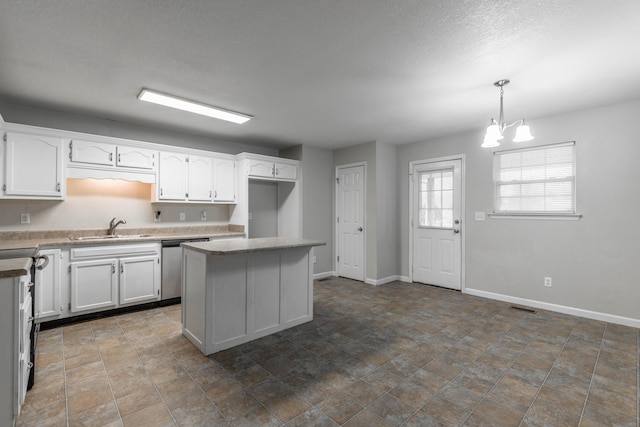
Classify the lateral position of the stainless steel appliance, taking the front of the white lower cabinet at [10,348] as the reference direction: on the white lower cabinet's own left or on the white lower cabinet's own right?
on the white lower cabinet's own left

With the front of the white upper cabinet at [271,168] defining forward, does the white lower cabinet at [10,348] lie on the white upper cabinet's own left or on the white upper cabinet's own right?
on the white upper cabinet's own right

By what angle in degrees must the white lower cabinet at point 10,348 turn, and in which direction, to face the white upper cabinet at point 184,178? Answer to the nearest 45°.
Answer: approximately 45° to its left

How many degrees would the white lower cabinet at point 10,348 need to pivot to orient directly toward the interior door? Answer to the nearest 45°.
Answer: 0° — it already faces it

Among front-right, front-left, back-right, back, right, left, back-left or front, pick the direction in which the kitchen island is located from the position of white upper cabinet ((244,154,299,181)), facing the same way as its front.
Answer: front-right

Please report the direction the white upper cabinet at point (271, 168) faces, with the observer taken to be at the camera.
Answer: facing the viewer and to the right of the viewer

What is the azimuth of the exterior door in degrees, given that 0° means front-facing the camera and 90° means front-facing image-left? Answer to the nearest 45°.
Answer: approximately 45°

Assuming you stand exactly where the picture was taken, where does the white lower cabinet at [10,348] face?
facing to the right of the viewer

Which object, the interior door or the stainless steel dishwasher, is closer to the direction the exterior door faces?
the stainless steel dishwasher
